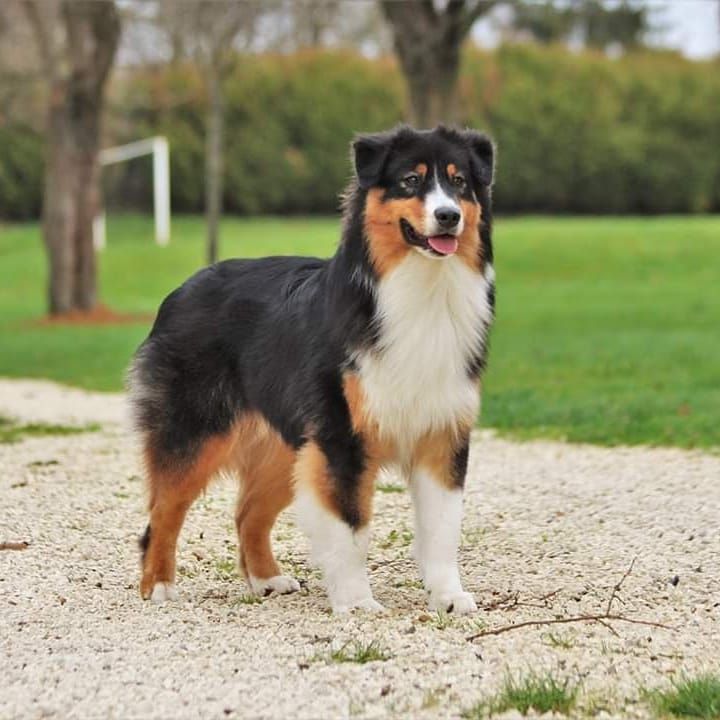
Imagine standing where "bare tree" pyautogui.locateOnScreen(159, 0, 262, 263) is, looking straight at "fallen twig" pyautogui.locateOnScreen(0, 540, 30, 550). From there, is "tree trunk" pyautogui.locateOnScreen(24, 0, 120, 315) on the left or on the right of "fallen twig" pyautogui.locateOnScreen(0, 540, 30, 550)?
right

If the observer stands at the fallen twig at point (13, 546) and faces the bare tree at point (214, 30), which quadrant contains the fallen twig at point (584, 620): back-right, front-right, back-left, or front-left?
back-right

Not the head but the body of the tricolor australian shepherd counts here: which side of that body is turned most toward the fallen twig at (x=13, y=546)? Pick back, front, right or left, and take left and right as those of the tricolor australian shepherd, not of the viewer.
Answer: back

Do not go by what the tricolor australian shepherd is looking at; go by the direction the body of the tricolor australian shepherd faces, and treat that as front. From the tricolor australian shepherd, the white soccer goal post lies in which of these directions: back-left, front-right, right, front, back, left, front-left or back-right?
back-left

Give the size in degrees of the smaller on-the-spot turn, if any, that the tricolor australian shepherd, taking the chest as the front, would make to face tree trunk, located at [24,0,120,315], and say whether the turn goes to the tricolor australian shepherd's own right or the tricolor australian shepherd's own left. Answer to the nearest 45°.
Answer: approximately 135° to the tricolor australian shepherd's own left

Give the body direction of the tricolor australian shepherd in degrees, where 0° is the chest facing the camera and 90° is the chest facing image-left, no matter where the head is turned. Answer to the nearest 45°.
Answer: approximately 315°

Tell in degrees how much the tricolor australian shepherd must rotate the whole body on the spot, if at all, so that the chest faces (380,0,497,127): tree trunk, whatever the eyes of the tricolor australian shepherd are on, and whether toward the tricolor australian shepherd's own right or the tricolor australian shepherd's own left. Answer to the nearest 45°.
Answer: approximately 135° to the tricolor australian shepherd's own left

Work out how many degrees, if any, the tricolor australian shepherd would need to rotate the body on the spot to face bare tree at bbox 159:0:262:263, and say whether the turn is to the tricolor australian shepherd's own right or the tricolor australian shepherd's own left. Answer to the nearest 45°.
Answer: approximately 135° to the tricolor australian shepherd's own left
